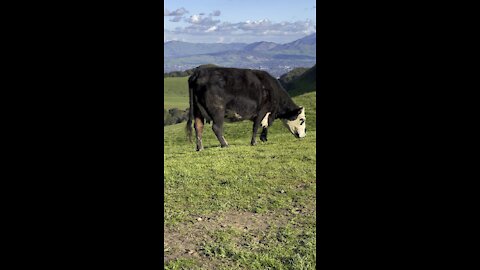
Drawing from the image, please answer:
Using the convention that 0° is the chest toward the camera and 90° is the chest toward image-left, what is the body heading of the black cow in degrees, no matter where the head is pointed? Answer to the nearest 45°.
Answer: approximately 270°
